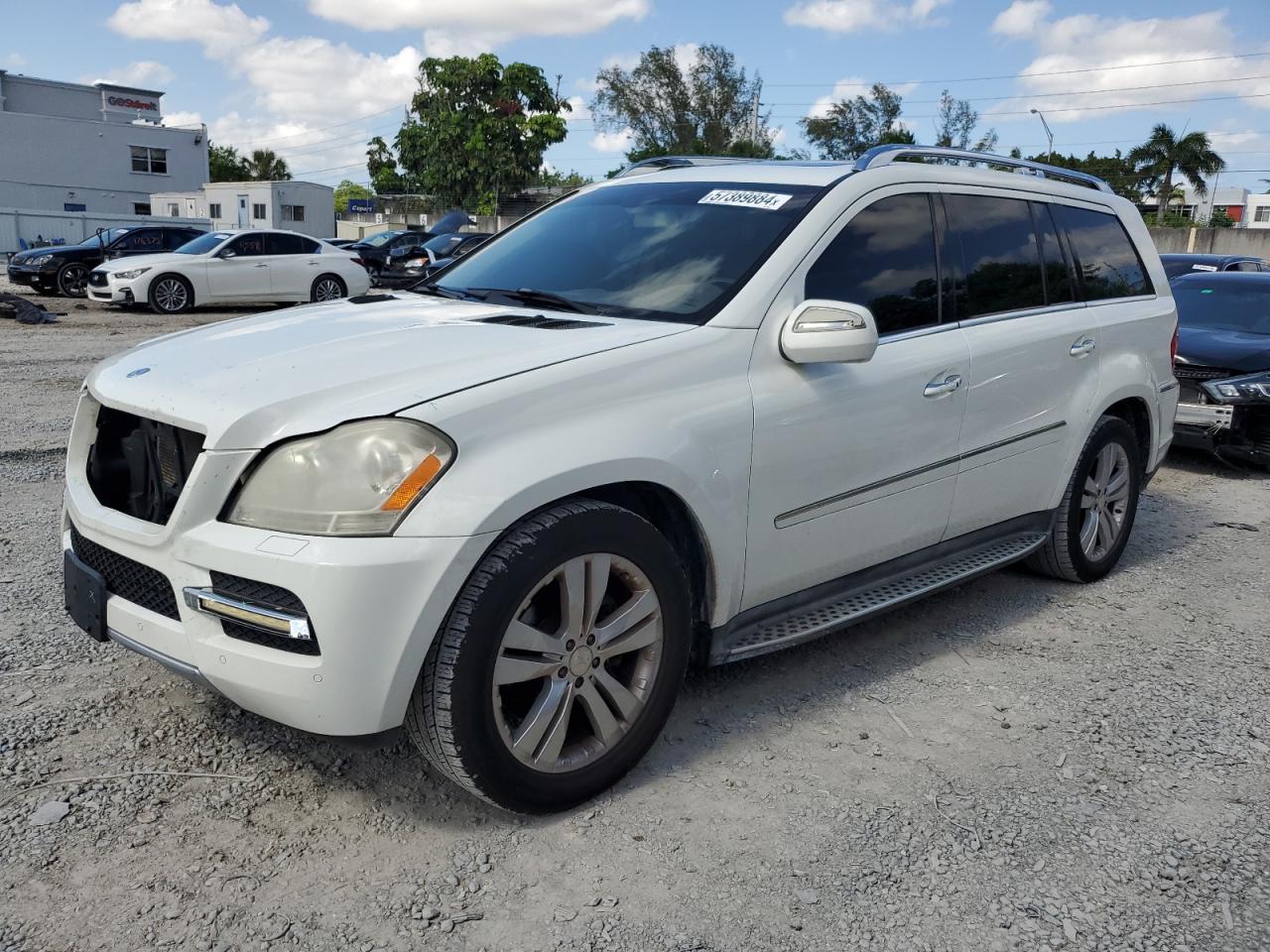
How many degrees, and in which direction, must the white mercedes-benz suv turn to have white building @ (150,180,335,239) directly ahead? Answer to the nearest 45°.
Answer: approximately 135° to its right

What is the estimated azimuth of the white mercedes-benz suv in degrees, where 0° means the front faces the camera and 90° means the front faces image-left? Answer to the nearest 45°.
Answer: approximately 45°

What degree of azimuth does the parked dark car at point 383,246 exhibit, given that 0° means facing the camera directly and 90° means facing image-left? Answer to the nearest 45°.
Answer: approximately 45°

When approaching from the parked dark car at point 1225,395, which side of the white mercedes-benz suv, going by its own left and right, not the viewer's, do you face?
back

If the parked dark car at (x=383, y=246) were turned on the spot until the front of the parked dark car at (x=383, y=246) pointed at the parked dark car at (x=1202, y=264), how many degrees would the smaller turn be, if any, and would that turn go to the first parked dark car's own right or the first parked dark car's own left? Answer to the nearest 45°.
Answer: approximately 90° to the first parked dark car's own left

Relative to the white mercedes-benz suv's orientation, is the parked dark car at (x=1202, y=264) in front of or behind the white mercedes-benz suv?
behind
